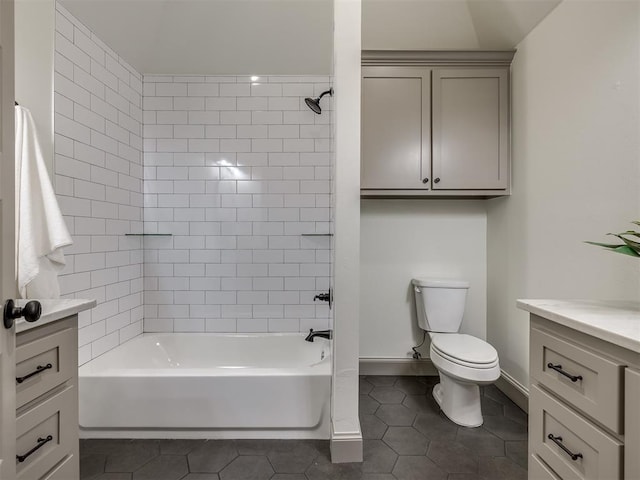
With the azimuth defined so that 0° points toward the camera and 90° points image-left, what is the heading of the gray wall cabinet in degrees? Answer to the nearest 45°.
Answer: approximately 0°

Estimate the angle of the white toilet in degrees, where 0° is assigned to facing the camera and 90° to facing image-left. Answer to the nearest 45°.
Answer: approximately 315°

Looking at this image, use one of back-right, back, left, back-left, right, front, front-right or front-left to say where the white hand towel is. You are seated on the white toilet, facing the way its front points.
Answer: right

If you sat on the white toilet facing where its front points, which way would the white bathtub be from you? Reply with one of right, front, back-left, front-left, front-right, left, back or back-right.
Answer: right

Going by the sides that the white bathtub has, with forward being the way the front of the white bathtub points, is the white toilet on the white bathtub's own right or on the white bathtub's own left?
on the white bathtub's own left

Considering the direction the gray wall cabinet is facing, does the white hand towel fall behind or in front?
in front
